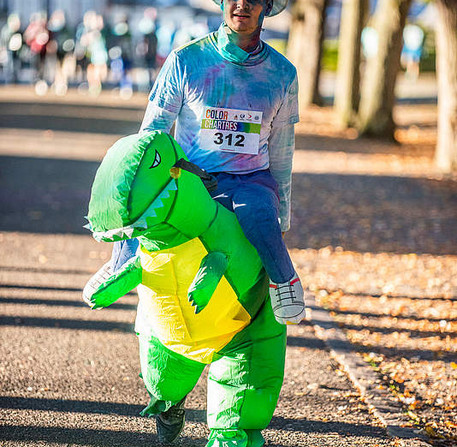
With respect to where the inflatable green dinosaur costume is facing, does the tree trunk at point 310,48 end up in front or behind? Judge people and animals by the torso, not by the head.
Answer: behind

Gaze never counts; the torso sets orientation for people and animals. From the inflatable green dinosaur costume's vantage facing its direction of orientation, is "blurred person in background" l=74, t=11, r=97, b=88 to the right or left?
on its right

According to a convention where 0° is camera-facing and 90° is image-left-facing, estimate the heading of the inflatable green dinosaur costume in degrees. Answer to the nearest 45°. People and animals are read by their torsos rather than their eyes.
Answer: approximately 45°

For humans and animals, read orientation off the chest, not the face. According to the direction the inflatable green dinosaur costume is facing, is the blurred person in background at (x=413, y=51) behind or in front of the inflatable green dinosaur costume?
behind

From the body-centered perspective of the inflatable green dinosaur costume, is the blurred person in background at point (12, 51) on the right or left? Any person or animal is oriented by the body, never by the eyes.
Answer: on its right

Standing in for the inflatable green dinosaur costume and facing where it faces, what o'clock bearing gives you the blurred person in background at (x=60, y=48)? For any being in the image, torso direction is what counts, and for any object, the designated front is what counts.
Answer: The blurred person in background is roughly at 4 o'clock from the inflatable green dinosaur costume.

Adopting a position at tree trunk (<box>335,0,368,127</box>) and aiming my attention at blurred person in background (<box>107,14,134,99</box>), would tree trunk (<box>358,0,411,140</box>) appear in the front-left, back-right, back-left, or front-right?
back-left

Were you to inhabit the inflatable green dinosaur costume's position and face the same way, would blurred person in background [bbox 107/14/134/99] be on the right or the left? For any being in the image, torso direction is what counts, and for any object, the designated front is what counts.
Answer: on its right

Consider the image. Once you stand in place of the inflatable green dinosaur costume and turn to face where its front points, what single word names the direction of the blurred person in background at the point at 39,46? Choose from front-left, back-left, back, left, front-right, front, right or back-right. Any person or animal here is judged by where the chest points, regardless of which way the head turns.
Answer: back-right

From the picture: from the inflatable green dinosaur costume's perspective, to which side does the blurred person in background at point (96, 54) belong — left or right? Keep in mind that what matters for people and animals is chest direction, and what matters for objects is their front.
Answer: on its right
